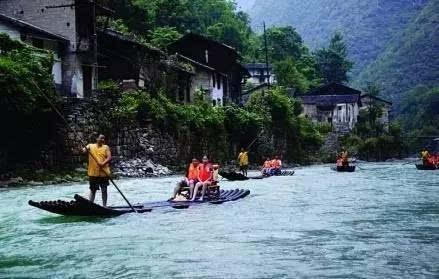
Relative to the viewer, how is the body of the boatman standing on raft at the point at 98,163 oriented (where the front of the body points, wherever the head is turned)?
toward the camera

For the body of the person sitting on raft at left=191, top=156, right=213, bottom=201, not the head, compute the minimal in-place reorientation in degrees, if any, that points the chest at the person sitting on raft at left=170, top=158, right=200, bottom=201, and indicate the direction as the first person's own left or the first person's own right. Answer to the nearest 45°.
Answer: approximately 45° to the first person's own right

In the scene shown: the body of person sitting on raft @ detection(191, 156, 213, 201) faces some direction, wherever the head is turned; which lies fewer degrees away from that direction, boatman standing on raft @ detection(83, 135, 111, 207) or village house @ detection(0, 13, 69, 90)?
the boatman standing on raft

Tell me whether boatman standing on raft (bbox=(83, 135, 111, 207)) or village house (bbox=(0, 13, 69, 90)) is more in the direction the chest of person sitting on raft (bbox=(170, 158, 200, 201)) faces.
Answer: the boatman standing on raft

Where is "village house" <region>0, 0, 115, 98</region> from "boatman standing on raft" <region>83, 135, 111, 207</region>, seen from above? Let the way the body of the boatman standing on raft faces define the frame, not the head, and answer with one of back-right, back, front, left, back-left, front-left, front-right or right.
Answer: back

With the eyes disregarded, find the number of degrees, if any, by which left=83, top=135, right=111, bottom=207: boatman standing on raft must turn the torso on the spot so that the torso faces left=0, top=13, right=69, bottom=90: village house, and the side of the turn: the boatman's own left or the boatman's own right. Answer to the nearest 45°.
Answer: approximately 180°

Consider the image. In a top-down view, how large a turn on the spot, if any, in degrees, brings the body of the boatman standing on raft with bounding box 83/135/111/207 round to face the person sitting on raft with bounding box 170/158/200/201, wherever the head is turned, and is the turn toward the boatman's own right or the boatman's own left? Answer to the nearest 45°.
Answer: approximately 135° to the boatman's own left

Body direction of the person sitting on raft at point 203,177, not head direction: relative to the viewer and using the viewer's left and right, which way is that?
facing the viewer and to the left of the viewer

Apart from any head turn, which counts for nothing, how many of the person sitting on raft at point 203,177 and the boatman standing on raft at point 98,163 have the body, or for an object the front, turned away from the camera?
0
